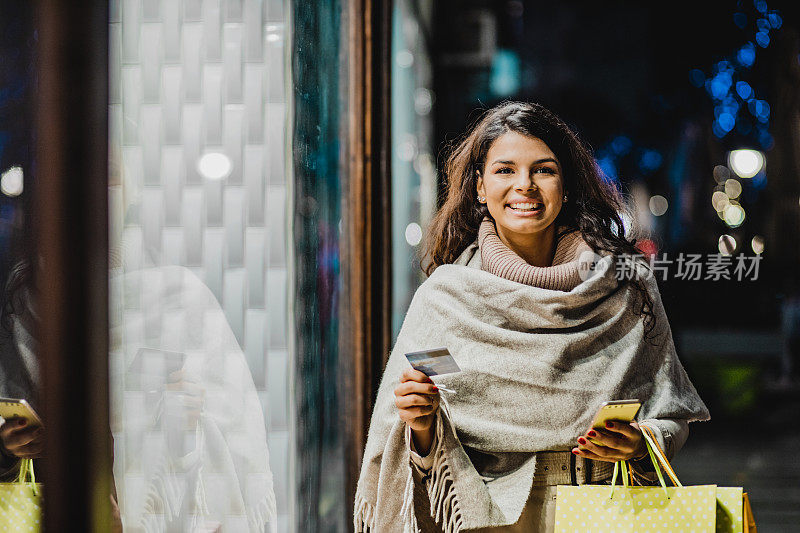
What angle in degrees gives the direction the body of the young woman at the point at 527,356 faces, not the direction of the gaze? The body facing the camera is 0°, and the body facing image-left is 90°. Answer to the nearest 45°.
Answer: approximately 0°
